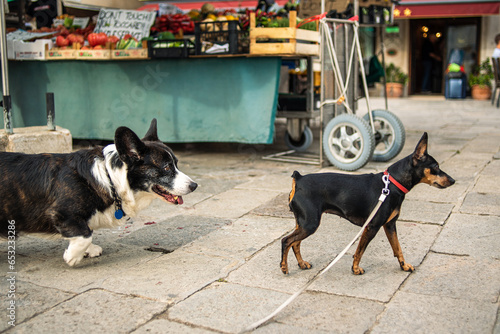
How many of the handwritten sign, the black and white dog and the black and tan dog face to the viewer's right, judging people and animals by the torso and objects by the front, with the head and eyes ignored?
2

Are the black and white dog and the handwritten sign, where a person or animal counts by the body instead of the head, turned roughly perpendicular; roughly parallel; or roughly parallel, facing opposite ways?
roughly perpendicular

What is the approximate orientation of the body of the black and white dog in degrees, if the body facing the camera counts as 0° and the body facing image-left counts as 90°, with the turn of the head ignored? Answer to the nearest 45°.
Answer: approximately 270°

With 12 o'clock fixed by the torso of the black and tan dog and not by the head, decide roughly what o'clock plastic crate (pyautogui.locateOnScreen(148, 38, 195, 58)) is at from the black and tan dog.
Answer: The plastic crate is roughly at 8 o'clock from the black and tan dog.

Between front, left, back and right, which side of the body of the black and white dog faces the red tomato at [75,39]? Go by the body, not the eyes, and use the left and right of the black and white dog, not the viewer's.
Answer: left

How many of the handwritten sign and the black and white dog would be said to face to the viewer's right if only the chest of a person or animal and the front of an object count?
1

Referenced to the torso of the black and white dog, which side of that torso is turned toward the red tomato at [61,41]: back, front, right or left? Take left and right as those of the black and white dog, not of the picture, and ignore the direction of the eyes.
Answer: left

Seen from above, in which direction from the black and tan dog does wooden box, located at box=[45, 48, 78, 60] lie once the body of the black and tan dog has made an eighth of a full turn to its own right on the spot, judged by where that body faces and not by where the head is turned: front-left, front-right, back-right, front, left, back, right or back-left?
back

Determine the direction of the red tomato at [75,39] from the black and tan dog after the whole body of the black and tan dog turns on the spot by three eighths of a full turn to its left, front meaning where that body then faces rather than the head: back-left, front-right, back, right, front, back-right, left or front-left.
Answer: front

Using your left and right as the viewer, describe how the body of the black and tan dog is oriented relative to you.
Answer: facing to the right of the viewer
